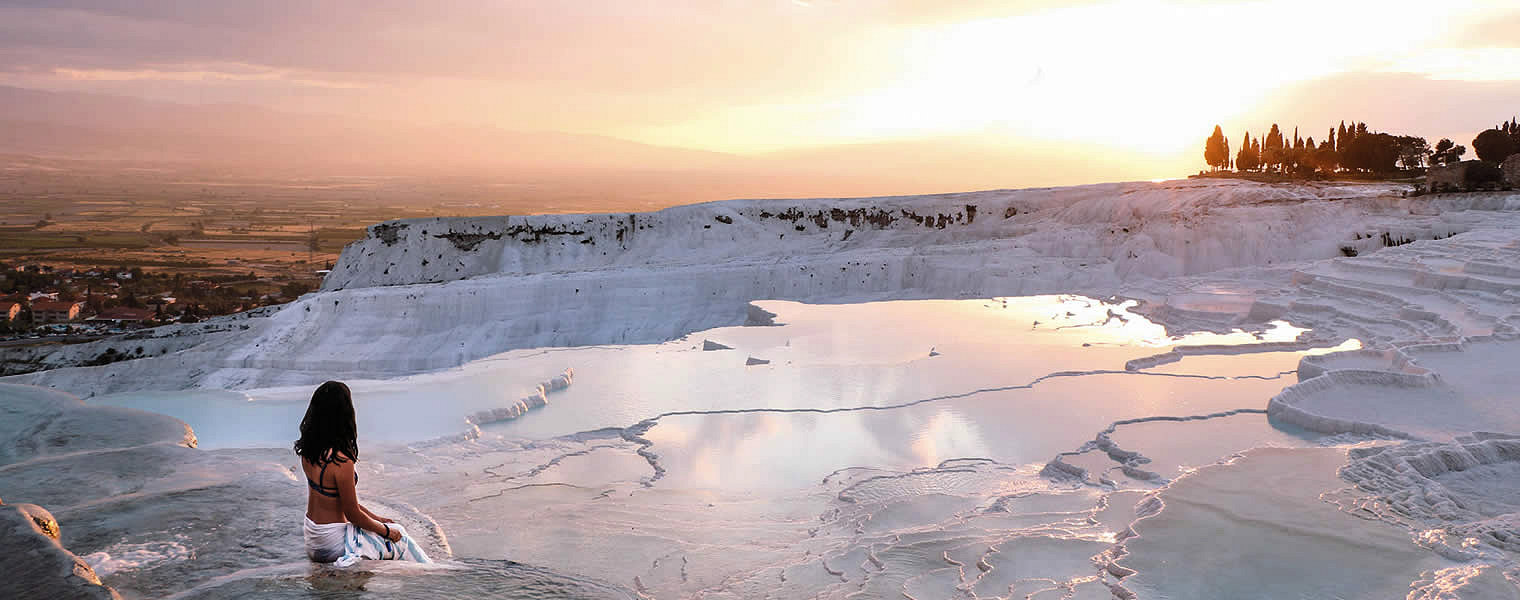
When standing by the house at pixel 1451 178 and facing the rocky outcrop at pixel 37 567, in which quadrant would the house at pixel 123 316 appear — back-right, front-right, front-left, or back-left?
front-right

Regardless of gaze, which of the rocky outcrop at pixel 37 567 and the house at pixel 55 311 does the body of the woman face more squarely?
the house

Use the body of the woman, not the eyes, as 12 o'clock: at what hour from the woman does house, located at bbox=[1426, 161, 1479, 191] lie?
The house is roughly at 1 o'clock from the woman.

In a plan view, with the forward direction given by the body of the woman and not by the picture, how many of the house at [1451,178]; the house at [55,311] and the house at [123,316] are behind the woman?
0

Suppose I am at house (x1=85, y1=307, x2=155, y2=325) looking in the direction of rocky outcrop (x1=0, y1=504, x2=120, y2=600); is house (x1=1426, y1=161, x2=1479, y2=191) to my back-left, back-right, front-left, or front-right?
front-left

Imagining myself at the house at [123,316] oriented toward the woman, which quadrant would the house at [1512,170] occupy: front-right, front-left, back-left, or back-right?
front-left

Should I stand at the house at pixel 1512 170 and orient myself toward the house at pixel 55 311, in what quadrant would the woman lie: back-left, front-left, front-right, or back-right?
front-left

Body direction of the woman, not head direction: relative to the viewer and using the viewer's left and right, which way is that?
facing away from the viewer and to the right of the viewer

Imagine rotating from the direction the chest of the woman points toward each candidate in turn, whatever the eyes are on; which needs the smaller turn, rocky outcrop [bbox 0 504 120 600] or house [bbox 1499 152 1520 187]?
the house

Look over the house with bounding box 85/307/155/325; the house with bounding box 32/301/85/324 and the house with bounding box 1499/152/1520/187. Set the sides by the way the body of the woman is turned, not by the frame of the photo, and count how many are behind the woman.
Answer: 0

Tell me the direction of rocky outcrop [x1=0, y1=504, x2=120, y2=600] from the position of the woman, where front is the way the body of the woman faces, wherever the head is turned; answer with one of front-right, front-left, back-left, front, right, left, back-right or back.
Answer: back-left

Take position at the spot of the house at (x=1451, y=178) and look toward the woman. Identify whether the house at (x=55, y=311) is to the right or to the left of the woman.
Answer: right

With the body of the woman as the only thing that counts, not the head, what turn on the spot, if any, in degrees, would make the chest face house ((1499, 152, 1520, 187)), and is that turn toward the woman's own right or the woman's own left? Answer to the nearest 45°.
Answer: approximately 45° to the woman's own right

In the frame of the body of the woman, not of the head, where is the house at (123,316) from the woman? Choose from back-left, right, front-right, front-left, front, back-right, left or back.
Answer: front-left

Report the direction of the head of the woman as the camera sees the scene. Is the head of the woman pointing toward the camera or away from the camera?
away from the camera
